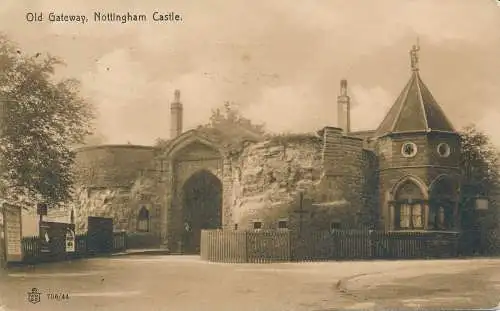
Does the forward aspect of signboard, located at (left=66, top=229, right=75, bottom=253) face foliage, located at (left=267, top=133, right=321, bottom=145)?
no

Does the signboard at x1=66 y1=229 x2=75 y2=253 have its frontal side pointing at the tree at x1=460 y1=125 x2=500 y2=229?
no

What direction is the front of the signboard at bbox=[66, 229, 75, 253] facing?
toward the camera
